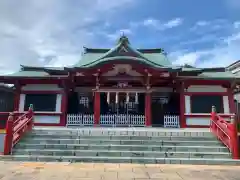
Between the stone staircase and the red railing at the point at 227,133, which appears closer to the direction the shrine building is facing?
the stone staircase

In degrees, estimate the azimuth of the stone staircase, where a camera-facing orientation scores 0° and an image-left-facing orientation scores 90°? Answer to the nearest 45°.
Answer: approximately 0°

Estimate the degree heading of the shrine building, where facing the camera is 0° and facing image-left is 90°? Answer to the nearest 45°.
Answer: approximately 0°

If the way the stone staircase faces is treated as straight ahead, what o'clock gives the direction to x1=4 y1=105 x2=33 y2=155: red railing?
The red railing is roughly at 3 o'clock from the stone staircase.

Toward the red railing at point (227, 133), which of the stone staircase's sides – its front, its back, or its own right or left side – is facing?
left

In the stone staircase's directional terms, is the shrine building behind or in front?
behind

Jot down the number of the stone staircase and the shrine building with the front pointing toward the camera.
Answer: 2
